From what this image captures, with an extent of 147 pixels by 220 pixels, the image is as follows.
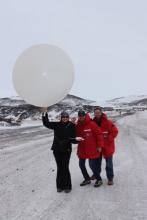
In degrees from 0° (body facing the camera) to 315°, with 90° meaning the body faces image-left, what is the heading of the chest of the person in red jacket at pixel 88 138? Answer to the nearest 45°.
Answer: approximately 45°

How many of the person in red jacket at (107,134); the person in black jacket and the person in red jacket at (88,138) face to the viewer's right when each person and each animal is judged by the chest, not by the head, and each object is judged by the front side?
0

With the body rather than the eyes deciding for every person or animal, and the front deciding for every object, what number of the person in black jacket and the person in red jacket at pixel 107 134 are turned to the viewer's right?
0

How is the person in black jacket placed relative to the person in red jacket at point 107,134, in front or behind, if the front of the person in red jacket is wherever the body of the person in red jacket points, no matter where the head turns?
in front

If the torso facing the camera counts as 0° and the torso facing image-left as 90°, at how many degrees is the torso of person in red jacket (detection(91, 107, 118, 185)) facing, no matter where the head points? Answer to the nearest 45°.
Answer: approximately 45°

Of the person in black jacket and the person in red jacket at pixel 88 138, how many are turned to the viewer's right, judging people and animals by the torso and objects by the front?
0

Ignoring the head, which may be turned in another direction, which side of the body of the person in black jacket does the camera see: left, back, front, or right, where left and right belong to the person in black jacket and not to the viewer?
front
